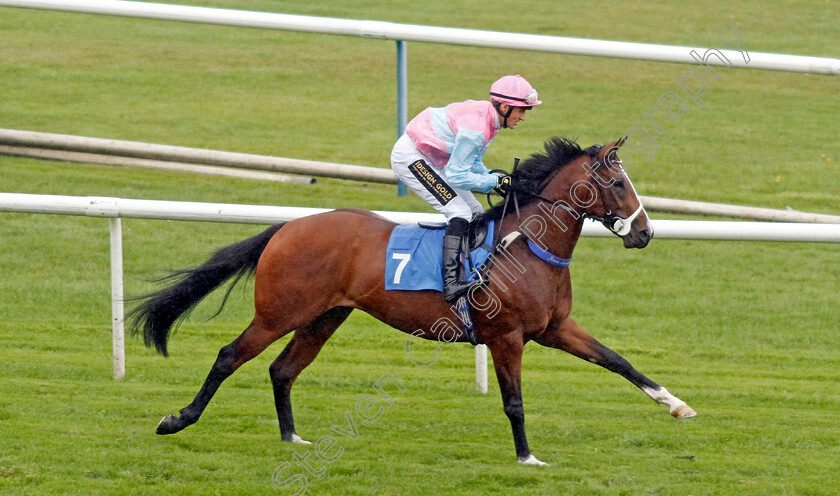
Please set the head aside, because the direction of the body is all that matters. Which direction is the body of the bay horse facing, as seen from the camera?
to the viewer's right

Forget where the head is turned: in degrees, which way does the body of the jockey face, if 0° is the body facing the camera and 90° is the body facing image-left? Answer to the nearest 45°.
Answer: approximately 270°
